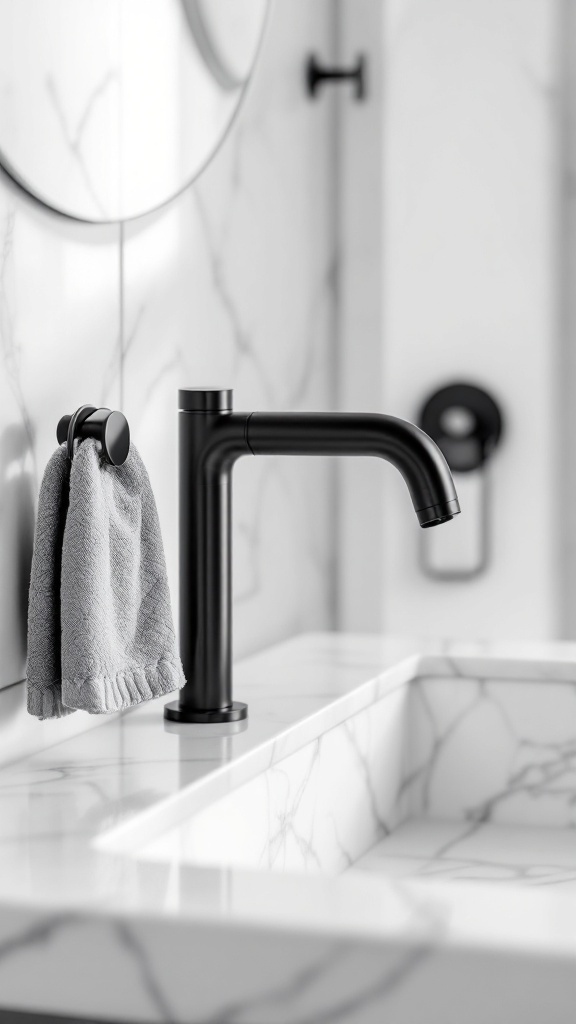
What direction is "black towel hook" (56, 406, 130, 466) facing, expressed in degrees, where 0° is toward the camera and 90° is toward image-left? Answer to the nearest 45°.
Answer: approximately 315°

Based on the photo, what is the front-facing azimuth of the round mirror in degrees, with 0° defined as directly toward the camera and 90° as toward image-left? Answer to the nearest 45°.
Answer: approximately 315°

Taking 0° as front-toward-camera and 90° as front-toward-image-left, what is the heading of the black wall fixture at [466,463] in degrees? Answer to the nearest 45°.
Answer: approximately 0°

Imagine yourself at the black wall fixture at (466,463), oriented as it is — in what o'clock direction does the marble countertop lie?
The marble countertop is roughly at 12 o'clock from the black wall fixture.

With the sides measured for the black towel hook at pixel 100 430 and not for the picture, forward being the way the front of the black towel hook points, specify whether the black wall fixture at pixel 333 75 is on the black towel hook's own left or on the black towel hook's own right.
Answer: on the black towel hook's own left

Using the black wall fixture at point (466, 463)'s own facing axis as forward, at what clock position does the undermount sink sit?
The undermount sink is roughly at 12 o'clock from the black wall fixture.
